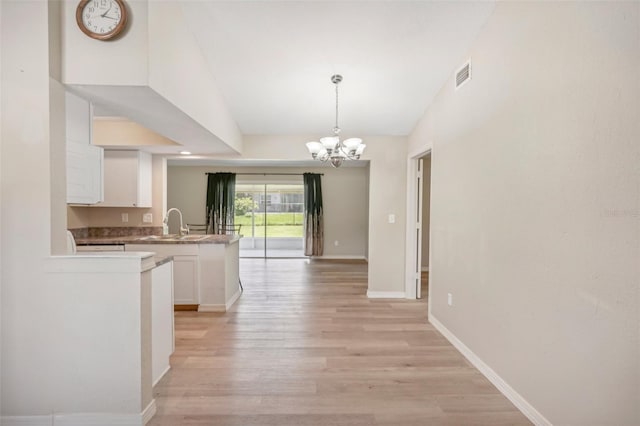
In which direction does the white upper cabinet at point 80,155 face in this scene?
to the viewer's right

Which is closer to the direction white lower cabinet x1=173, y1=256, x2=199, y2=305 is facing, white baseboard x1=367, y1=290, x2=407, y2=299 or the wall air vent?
the wall air vent

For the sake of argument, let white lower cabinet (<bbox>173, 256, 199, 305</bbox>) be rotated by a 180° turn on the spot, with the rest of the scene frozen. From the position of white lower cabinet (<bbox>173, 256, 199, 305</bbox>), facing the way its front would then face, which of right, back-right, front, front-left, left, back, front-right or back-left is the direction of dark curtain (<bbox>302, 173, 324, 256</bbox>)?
front-right

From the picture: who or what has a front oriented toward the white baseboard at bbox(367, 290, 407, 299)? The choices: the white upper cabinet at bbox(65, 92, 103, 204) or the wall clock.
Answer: the white upper cabinet

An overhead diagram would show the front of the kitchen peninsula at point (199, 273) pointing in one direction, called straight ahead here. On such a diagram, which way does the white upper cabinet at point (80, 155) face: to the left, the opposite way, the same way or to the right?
to the left

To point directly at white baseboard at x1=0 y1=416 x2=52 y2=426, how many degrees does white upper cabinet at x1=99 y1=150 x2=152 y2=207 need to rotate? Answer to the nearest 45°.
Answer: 0° — it already faces it

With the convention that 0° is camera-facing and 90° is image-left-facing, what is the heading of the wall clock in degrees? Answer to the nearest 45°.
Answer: approximately 0°

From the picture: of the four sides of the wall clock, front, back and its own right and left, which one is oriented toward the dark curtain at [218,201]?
back

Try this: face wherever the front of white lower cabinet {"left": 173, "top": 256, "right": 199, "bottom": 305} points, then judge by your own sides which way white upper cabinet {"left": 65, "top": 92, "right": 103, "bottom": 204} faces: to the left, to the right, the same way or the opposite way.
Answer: to the left
